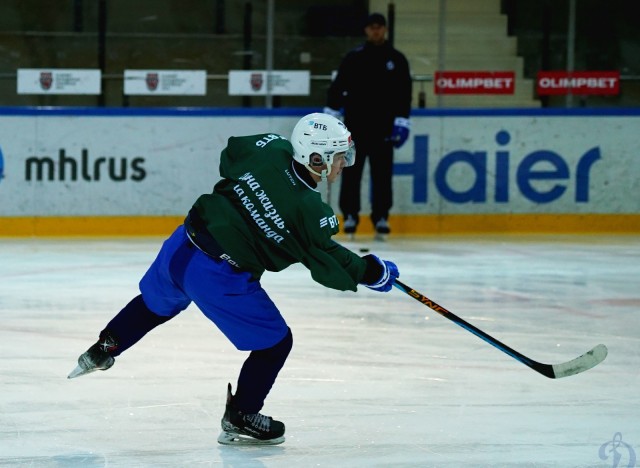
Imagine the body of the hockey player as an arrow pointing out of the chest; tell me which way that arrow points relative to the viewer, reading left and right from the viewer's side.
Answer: facing away from the viewer and to the right of the viewer

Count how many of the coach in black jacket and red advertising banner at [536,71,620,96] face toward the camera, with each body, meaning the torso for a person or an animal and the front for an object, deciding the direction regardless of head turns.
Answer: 2

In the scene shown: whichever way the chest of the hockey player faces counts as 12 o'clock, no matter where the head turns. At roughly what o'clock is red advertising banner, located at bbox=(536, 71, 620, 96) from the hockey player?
The red advertising banner is roughly at 11 o'clock from the hockey player.

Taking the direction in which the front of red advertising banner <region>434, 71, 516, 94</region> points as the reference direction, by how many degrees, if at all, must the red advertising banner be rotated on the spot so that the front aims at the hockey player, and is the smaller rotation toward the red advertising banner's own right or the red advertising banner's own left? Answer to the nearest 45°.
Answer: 0° — it already faces them

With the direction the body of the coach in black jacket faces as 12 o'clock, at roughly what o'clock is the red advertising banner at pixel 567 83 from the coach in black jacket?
The red advertising banner is roughly at 8 o'clock from the coach in black jacket.

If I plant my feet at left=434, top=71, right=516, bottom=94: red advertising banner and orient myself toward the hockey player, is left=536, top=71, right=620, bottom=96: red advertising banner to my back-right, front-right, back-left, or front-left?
back-left

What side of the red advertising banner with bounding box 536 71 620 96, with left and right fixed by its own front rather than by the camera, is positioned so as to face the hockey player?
front

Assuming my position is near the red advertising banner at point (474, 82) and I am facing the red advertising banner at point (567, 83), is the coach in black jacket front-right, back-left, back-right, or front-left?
back-right

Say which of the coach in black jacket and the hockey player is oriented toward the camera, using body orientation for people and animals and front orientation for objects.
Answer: the coach in black jacket

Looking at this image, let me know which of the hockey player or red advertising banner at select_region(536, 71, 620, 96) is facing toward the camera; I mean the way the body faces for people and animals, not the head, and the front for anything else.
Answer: the red advertising banner

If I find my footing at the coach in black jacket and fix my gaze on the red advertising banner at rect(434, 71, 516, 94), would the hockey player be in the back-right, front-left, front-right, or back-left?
back-right

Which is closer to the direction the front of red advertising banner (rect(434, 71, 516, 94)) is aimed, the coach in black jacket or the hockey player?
the hockey player

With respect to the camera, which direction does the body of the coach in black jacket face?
toward the camera

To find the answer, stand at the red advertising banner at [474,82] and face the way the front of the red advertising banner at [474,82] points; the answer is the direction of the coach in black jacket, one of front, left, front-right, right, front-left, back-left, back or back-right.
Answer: front-right

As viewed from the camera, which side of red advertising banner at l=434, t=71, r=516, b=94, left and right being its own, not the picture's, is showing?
front

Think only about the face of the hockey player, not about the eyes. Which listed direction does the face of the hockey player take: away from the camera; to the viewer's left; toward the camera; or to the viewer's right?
to the viewer's right

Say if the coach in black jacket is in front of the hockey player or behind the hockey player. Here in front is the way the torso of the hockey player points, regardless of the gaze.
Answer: in front

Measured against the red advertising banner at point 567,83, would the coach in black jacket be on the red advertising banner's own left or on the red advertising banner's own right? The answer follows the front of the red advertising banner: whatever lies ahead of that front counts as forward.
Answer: on the red advertising banner's own right
